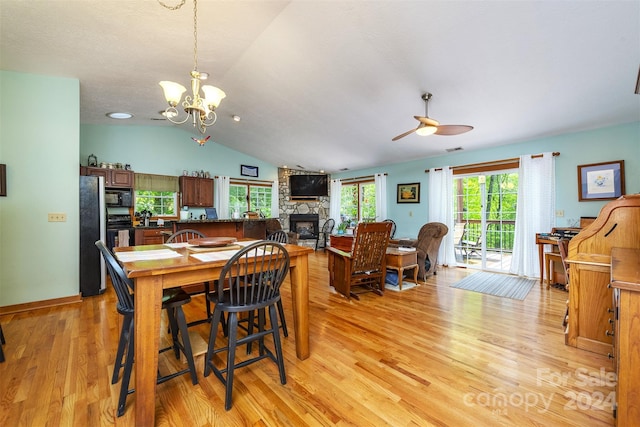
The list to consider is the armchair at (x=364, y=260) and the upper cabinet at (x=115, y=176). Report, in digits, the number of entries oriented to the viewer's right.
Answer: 0

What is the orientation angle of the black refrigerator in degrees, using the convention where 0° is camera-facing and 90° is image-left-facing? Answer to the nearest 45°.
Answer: approximately 270°

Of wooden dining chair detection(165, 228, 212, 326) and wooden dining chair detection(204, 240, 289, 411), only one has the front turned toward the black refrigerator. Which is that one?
wooden dining chair detection(204, 240, 289, 411)

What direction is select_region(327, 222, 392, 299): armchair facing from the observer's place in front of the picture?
facing away from the viewer and to the left of the viewer

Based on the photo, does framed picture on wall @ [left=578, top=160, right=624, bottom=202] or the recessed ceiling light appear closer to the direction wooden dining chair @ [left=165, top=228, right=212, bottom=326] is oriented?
the framed picture on wall

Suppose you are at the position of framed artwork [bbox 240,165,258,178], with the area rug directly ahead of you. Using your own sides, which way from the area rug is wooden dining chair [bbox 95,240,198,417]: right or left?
right

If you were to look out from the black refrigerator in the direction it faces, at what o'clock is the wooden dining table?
The wooden dining table is roughly at 3 o'clock from the black refrigerator.

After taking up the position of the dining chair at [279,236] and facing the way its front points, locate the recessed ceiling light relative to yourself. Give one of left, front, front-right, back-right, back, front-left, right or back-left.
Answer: right

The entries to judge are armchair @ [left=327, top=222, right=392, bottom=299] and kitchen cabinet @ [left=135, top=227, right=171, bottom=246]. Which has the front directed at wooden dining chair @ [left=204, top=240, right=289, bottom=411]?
the kitchen cabinet

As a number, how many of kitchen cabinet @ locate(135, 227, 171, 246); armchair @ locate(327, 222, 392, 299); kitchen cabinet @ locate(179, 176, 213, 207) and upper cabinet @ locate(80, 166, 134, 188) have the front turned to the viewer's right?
0

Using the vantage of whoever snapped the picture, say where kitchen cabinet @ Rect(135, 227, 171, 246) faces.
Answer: facing the viewer

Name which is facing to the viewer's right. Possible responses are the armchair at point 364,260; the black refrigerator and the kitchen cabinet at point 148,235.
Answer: the black refrigerator

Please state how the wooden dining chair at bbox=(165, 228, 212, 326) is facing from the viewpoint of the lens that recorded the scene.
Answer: facing the viewer and to the right of the viewer

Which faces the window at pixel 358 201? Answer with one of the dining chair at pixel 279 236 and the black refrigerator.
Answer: the black refrigerator

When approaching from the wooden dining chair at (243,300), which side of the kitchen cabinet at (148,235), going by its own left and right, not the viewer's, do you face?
front
